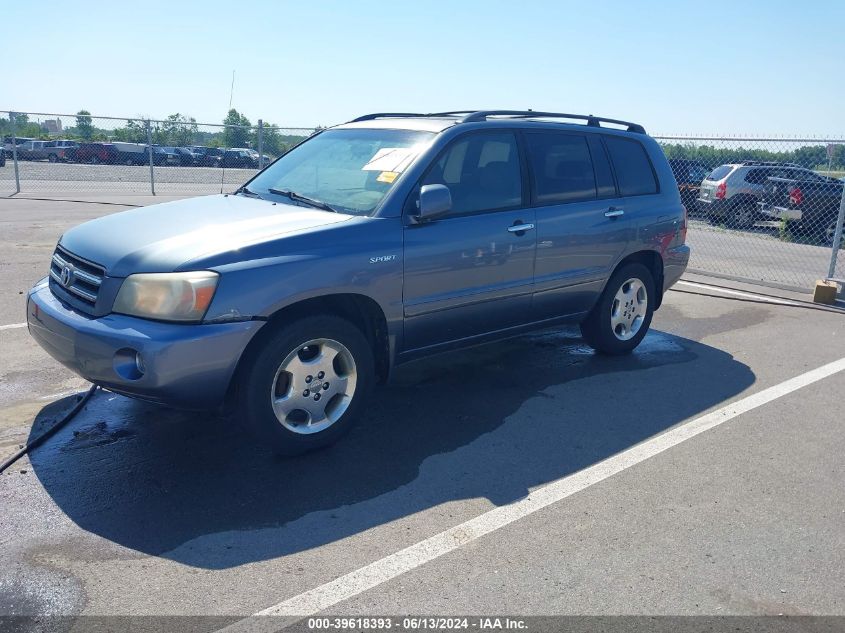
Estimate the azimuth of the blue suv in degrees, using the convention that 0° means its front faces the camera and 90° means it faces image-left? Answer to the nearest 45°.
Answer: approximately 45°

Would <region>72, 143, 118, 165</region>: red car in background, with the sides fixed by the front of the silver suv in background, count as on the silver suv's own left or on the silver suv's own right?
on the silver suv's own left

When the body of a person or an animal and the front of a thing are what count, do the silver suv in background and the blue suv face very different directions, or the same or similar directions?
very different directions

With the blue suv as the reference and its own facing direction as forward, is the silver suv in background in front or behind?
behind

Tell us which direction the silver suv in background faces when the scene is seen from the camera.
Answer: facing away from the viewer and to the right of the viewer

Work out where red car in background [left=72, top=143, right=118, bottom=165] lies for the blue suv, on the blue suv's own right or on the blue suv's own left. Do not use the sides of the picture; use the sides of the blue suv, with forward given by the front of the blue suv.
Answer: on the blue suv's own right

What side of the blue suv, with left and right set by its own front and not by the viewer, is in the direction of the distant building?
right
